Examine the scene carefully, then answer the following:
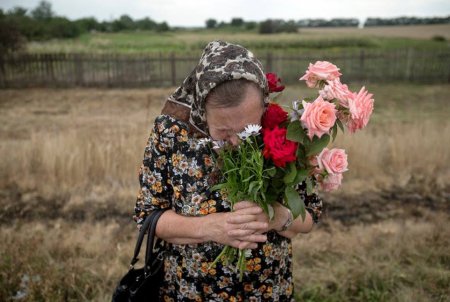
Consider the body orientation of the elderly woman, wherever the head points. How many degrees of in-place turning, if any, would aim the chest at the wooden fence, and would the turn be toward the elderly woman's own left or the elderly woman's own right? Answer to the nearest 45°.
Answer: approximately 135° to the elderly woman's own left

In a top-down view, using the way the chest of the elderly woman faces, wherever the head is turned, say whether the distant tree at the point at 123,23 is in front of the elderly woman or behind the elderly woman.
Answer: behind

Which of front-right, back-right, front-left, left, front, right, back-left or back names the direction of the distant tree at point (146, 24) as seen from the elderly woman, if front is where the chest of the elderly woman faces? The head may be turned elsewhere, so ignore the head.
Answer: back-left

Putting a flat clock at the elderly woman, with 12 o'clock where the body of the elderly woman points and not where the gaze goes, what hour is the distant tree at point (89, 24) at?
The distant tree is roughly at 5 o'clock from the elderly woman.

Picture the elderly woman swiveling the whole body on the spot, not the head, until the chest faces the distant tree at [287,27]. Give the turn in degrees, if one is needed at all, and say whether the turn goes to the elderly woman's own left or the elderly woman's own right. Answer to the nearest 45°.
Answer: approximately 135° to the elderly woman's own left

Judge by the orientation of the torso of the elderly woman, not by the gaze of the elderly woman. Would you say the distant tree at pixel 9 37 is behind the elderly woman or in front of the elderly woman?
behind

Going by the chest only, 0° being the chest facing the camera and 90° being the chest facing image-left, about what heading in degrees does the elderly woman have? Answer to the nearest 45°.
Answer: approximately 315°

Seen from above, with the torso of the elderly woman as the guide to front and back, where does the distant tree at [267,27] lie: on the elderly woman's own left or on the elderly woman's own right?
on the elderly woman's own left

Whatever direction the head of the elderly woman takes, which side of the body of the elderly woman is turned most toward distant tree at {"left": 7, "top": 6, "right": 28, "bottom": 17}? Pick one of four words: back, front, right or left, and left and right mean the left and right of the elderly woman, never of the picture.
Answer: back
